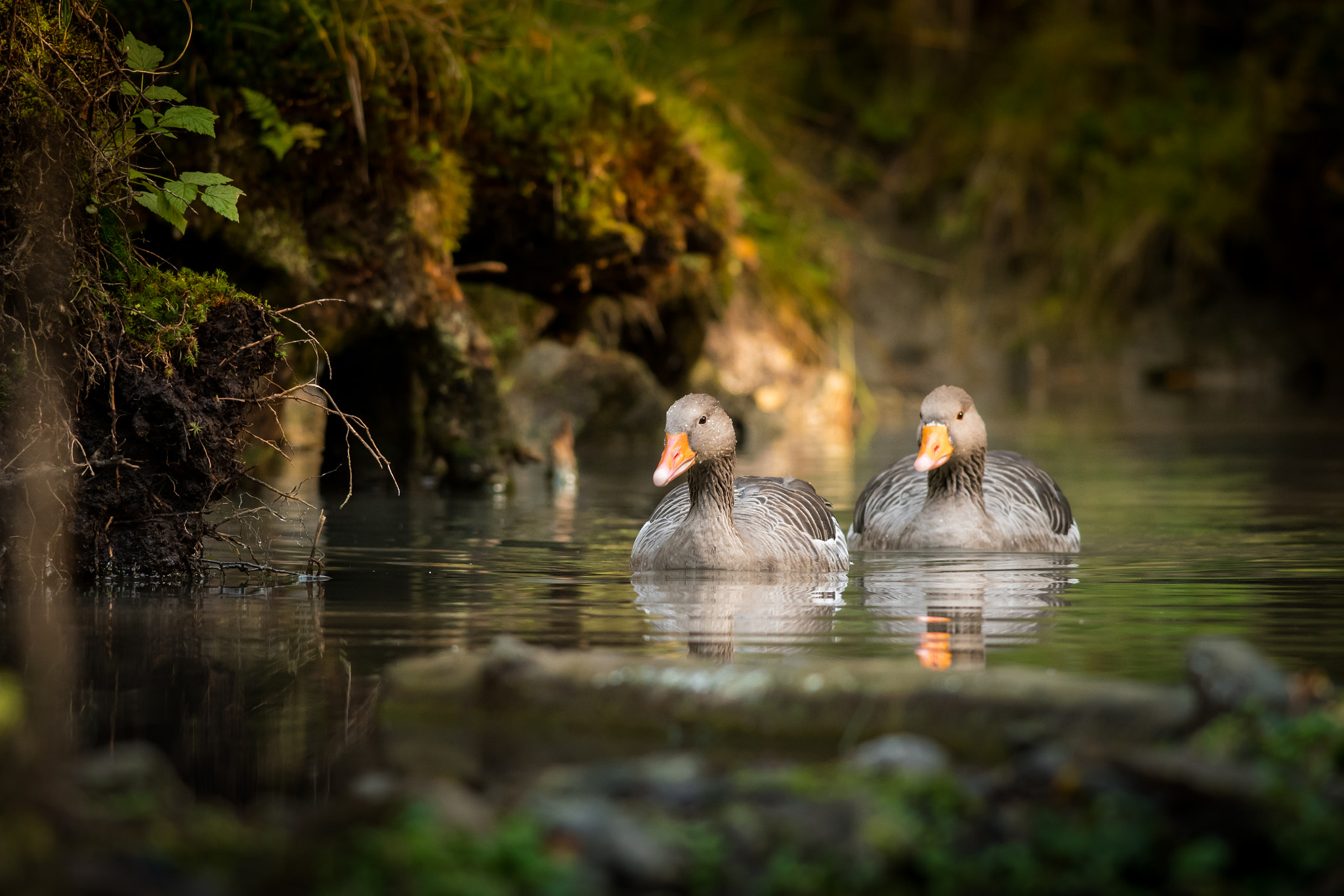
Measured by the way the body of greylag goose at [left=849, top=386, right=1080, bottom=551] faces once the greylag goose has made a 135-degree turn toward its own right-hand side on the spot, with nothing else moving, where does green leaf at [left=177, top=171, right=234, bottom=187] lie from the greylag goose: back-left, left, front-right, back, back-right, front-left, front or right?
left

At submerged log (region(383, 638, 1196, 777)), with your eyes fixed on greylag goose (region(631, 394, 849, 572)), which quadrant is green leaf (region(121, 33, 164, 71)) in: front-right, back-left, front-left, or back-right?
front-left

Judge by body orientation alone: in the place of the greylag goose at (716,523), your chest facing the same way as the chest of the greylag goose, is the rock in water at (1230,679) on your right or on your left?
on your left

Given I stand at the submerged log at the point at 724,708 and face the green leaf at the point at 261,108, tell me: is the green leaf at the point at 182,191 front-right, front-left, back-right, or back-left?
front-left

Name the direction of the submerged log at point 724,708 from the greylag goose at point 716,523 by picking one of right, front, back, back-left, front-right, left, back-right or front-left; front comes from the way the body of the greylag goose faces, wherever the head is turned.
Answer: front-left

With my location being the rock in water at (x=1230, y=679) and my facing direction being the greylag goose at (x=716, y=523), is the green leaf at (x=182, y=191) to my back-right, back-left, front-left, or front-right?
front-left

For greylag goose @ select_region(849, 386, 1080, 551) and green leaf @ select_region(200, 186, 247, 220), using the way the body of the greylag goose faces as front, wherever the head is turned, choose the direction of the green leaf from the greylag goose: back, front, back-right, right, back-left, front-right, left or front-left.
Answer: front-right

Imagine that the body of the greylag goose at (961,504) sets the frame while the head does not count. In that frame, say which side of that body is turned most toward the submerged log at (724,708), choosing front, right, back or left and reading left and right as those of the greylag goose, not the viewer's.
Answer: front

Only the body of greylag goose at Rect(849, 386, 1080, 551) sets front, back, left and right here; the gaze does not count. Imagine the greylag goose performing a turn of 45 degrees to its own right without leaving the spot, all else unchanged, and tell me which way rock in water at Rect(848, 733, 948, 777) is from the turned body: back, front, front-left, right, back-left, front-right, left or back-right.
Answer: front-left

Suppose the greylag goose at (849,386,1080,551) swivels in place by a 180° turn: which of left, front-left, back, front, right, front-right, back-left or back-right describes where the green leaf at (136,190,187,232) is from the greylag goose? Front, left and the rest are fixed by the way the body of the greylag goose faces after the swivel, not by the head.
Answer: back-left

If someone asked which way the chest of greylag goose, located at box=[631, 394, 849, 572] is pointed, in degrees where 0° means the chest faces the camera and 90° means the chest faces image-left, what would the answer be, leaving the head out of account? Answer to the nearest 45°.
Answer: approximately 45°

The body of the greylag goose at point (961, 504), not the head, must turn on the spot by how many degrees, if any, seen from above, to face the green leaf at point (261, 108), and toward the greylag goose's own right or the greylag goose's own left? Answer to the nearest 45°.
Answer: approximately 90° to the greylag goose's own right

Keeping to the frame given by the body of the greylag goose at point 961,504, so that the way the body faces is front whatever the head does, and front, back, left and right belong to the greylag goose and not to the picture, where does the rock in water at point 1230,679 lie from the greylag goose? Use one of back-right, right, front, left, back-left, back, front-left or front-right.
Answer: front

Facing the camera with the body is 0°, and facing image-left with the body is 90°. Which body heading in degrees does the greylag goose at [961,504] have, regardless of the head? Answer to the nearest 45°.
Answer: approximately 0°

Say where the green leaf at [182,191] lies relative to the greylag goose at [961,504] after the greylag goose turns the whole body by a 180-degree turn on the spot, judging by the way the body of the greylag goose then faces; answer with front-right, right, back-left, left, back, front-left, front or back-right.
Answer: back-left

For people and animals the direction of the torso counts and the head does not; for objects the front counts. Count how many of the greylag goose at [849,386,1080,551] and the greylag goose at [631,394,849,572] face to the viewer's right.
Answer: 0

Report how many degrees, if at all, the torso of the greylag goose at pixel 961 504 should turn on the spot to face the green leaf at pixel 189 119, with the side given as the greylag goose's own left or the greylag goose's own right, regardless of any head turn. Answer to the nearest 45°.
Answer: approximately 45° to the greylag goose's own right
